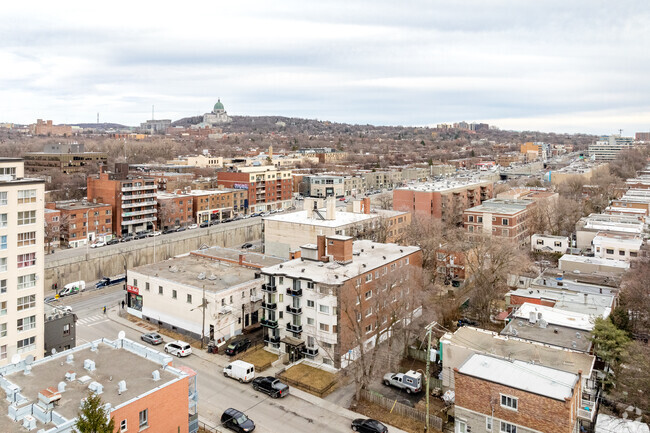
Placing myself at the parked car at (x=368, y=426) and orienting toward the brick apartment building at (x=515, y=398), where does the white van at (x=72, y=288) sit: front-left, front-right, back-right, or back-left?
back-left

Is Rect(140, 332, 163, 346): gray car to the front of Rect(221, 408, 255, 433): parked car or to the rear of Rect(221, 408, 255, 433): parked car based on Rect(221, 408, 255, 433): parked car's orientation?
to the rear

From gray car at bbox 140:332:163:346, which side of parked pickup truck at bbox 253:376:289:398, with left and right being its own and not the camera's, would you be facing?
front

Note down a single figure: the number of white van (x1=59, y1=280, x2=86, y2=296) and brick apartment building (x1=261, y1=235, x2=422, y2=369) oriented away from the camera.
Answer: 0

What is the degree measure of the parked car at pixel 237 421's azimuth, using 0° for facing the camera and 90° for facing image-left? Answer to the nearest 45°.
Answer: approximately 315°

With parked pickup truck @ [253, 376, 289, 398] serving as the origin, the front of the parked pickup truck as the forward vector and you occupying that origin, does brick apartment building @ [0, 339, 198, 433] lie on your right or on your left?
on your left

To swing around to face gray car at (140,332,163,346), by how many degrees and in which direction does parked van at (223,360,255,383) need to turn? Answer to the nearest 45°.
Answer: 0° — it already faces it
